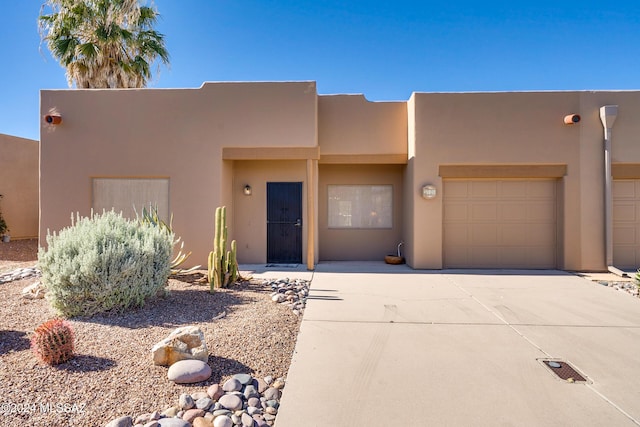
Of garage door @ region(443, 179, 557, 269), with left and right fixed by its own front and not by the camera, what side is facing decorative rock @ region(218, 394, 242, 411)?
front

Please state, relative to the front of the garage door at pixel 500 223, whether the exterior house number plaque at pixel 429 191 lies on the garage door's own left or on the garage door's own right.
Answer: on the garage door's own right

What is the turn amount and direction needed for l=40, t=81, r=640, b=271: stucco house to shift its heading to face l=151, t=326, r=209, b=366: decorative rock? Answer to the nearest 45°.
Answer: approximately 45° to its right

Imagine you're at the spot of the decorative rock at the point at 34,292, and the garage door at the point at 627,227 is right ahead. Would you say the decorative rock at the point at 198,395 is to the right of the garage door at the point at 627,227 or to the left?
right

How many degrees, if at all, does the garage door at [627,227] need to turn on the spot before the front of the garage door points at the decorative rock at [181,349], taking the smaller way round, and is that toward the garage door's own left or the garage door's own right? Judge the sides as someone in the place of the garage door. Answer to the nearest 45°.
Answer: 0° — it already faces it

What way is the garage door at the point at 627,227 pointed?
toward the camera

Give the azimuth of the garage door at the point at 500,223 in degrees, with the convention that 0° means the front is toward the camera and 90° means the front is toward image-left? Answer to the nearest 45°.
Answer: approximately 0°

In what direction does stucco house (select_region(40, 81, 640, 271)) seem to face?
toward the camera

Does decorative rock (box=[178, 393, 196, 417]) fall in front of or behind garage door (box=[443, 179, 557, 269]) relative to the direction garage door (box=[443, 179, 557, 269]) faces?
in front

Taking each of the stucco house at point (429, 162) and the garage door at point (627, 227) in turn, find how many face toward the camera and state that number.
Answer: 2

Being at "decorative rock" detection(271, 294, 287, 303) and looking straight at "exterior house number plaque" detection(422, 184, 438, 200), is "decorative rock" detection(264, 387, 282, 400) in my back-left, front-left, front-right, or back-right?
back-right

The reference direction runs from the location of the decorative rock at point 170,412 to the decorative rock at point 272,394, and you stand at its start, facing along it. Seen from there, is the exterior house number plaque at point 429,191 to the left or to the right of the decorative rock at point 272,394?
left

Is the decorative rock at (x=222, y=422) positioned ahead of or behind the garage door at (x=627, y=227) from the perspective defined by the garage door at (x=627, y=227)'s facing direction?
ahead
